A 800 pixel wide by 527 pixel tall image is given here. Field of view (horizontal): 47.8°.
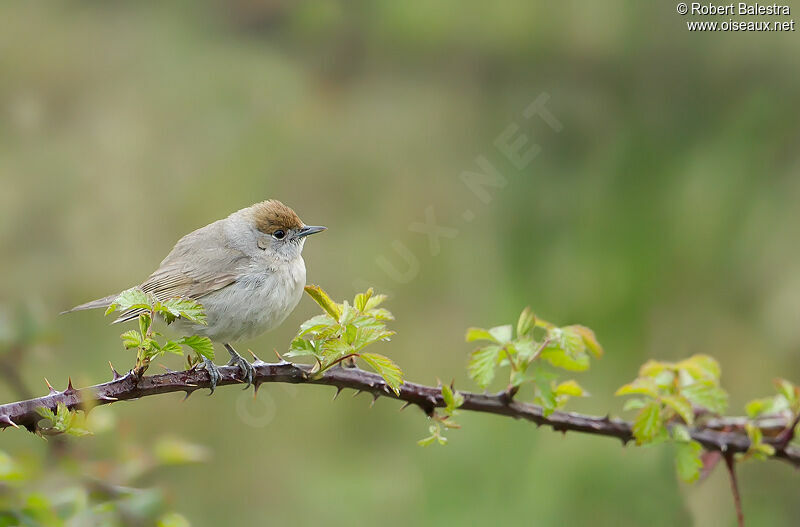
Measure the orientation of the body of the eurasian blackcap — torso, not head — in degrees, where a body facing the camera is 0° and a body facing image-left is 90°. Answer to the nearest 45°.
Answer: approximately 270°
